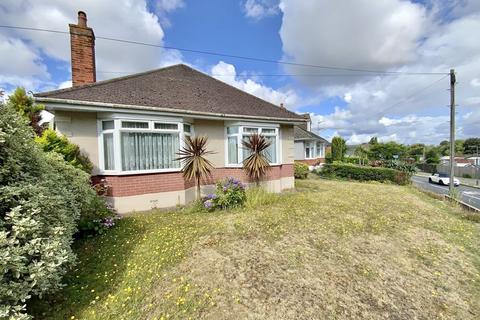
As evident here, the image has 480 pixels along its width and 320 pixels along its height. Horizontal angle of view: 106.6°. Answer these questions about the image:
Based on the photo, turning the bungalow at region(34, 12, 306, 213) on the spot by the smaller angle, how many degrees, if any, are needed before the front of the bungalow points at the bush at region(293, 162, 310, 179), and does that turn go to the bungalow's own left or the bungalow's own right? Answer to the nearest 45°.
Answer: approximately 90° to the bungalow's own left

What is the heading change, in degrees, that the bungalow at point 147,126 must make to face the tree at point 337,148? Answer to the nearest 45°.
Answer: approximately 90° to its left

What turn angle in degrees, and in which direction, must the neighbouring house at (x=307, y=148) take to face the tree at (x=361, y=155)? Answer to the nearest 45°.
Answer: approximately 90° to its left

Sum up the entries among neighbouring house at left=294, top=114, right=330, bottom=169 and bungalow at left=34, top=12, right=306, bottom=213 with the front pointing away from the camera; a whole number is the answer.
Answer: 0

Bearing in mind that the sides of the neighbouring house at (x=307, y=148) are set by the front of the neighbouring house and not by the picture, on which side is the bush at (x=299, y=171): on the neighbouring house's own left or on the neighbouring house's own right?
on the neighbouring house's own right

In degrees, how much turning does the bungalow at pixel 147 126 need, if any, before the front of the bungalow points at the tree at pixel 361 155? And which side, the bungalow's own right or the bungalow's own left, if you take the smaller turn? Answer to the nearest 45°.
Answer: approximately 90° to the bungalow's own left

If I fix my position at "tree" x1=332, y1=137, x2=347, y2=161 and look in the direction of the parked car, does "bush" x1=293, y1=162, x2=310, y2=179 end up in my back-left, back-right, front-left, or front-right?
back-right

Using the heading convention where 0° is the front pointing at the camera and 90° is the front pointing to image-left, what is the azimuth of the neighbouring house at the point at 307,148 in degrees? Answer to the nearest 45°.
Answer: approximately 315°

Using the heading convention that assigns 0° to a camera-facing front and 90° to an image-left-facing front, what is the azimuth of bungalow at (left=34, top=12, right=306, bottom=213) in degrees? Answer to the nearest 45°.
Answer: approximately 315°

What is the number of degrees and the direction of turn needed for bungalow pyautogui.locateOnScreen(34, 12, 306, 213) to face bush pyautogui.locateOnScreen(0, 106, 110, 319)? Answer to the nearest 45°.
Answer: approximately 45° to its right
